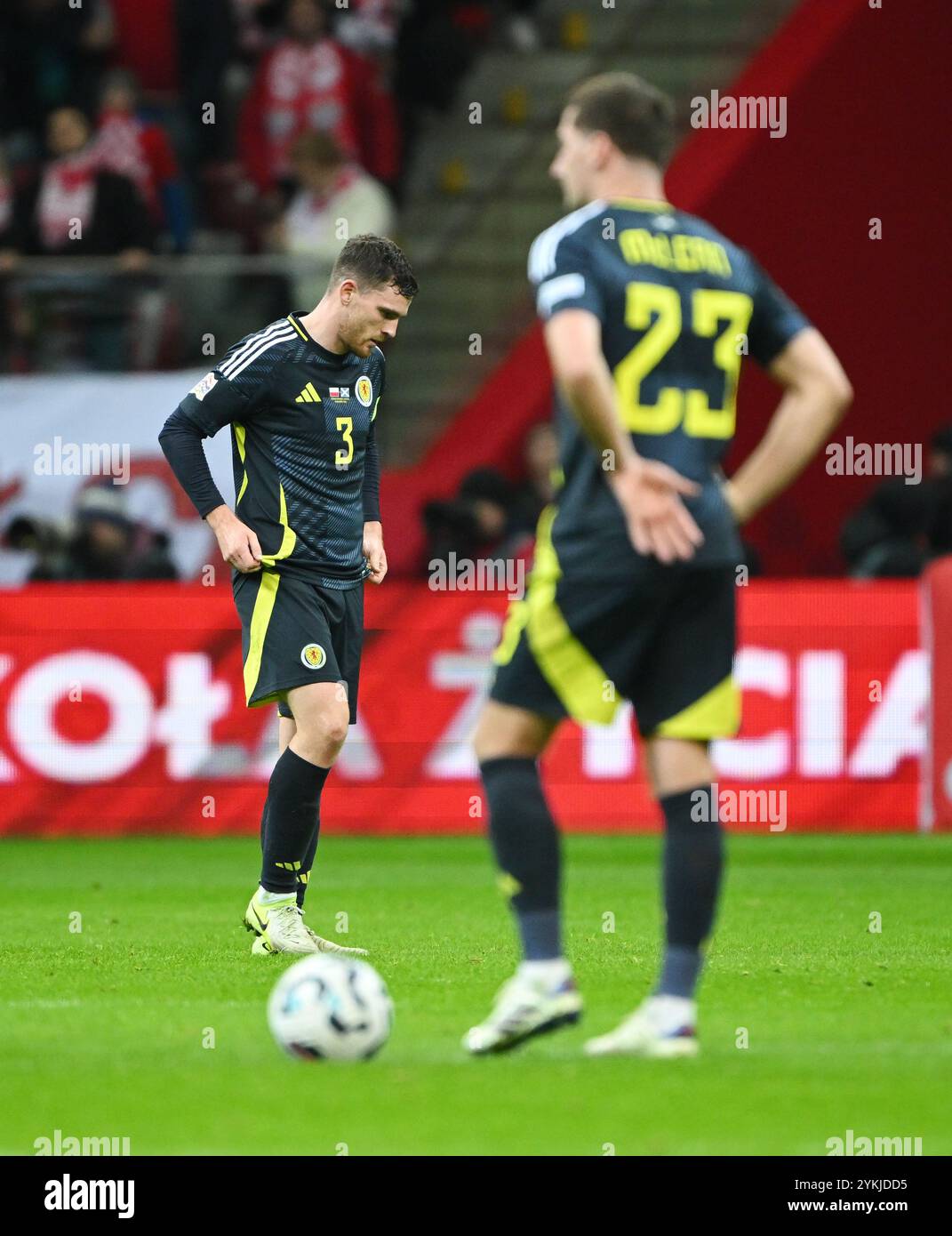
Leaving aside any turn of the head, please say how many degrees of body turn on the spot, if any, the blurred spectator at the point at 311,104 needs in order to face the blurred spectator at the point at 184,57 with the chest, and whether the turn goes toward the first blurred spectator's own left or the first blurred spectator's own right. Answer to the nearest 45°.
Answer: approximately 135° to the first blurred spectator's own right

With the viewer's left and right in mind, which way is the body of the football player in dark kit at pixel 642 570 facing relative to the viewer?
facing away from the viewer and to the left of the viewer

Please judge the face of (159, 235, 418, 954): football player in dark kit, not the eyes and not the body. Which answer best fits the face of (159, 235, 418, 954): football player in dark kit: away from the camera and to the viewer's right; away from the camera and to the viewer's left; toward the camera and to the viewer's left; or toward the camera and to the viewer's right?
toward the camera and to the viewer's right

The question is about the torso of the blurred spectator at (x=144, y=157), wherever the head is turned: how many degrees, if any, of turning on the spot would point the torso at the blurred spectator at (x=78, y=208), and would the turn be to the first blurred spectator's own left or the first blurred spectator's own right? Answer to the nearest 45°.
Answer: approximately 45° to the first blurred spectator's own right

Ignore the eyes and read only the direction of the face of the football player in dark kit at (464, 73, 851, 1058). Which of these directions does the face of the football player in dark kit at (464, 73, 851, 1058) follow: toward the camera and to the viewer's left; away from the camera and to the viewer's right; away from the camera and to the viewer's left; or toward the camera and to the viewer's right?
away from the camera and to the viewer's left

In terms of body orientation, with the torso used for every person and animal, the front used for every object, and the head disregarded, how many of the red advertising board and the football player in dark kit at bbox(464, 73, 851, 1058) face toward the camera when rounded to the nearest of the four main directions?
1

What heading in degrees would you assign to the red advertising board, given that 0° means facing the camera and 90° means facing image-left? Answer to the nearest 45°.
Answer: approximately 0°
